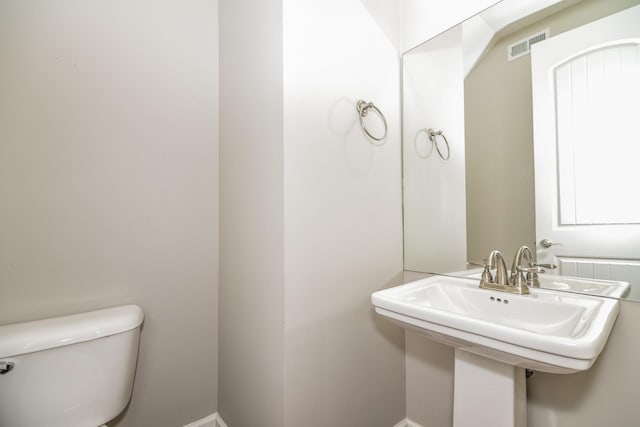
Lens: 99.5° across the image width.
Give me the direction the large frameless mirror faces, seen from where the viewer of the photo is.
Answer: facing the viewer and to the left of the viewer

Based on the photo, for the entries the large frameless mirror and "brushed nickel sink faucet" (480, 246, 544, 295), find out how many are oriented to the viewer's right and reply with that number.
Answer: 0

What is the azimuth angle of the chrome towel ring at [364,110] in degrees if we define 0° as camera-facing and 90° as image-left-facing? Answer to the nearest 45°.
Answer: approximately 315°
